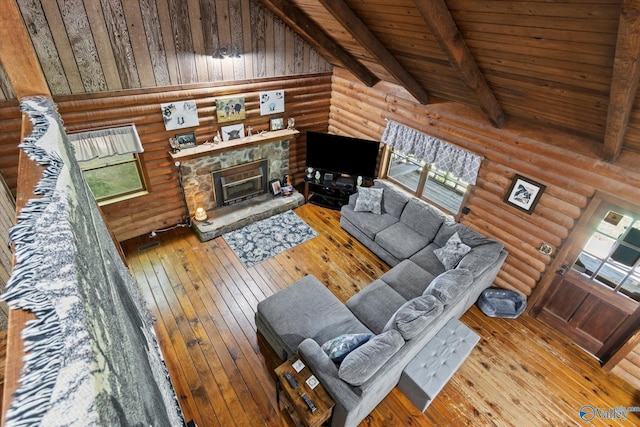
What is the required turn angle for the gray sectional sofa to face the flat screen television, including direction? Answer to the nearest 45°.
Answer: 0° — it already faces it

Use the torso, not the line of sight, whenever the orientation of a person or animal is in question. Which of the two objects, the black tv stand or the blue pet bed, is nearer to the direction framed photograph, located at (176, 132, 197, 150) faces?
the blue pet bed

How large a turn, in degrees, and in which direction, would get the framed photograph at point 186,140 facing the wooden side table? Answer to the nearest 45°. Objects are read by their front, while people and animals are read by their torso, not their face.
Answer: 0° — it already faces it

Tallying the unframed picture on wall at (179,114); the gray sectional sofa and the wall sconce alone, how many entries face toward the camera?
2

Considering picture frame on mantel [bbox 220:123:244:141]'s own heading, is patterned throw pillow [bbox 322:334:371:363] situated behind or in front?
in front

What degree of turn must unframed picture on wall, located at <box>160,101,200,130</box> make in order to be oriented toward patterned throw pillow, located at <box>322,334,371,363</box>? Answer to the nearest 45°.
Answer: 0° — it already faces it

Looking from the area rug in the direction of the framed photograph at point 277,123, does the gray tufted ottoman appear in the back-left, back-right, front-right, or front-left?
back-right

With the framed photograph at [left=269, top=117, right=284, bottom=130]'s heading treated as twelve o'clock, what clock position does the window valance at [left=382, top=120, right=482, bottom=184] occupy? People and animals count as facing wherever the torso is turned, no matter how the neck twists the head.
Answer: The window valance is roughly at 10 o'clock from the framed photograph.

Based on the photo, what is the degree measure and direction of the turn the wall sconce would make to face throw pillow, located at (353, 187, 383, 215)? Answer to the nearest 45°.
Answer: approximately 45° to its left

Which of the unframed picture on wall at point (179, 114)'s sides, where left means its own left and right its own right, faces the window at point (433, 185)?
left
